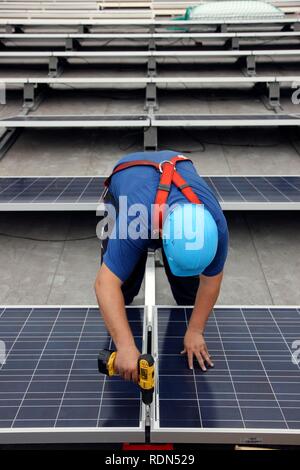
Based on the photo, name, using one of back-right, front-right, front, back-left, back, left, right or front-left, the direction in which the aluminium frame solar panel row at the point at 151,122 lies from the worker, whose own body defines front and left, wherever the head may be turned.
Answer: back

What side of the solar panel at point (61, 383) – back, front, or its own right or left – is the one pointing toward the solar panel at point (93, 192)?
back

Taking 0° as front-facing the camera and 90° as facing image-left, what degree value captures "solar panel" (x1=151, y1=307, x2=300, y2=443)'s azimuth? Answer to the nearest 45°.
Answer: approximately 0°

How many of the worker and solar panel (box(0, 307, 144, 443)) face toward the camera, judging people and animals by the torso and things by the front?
2
